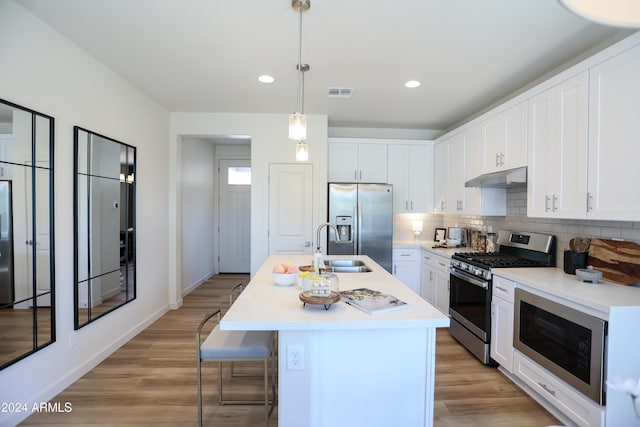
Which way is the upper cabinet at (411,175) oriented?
toward the camera

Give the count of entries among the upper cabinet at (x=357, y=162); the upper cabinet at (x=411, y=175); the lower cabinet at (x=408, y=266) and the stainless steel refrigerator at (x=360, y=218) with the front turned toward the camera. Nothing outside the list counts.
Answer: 4

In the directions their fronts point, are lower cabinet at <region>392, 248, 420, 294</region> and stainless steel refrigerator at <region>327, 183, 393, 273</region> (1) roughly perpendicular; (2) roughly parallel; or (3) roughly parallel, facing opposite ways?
roughly parallel

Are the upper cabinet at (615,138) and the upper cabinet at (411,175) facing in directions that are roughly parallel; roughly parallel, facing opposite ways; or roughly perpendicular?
roughly perpendicular

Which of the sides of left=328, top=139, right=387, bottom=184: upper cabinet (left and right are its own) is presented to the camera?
front

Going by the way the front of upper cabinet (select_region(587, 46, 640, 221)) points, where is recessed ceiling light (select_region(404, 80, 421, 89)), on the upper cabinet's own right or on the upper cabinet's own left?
on the upper cabinet's own right

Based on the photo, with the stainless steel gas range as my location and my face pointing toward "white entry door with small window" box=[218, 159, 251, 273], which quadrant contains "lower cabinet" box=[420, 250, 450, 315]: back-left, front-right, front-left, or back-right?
front-right

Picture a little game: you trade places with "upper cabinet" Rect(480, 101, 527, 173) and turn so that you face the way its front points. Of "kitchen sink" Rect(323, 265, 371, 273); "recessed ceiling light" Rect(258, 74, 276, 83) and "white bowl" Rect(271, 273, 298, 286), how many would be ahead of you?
3

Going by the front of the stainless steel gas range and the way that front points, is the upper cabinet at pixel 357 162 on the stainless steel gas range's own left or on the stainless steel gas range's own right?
on the stainless steel gas range's own right

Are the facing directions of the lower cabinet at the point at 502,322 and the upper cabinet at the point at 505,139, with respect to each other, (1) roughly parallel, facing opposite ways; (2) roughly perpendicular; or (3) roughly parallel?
roughly parallel

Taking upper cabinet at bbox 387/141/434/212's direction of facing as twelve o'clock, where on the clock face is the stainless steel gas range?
The stainless steel gas range is roughly at 11 o'clock from the upper cabinet.

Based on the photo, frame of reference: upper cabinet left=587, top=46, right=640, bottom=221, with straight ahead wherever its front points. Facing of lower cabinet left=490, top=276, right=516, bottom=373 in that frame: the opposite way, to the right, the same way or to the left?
the same way

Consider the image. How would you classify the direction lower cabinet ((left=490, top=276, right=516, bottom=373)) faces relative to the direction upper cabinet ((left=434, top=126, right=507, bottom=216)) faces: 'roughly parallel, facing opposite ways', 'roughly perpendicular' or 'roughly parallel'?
roughly parallel

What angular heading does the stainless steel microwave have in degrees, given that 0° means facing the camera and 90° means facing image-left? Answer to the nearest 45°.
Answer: approximately 45°

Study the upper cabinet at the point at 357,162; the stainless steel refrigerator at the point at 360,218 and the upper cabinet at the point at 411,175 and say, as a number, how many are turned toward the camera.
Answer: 3

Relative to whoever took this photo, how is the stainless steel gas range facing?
facing the viewer and to the left of the viewer

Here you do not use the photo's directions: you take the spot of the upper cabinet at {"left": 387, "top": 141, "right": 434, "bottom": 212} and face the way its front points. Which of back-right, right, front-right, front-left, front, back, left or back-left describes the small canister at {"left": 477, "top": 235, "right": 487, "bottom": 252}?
front-left

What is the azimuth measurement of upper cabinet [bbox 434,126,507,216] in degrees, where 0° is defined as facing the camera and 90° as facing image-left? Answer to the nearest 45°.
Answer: approximately 45°

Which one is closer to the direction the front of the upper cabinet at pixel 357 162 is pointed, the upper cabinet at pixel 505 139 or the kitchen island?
the kitchen island

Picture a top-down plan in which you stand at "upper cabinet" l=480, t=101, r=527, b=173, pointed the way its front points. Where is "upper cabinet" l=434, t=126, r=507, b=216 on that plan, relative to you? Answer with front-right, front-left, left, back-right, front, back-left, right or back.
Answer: right

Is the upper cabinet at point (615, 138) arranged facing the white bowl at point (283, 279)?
yes

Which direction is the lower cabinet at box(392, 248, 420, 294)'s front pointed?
toward the camera
